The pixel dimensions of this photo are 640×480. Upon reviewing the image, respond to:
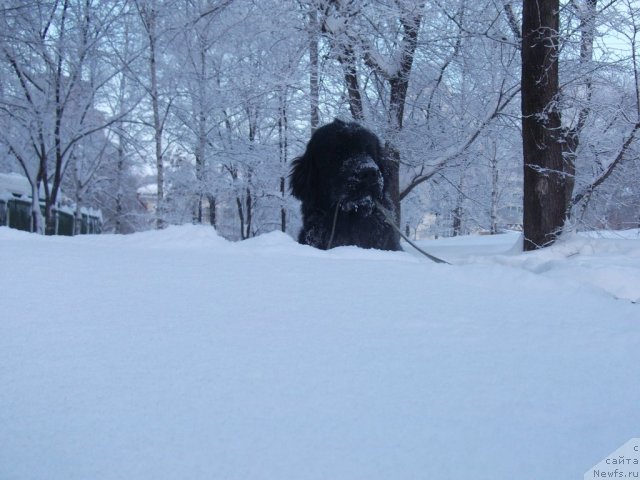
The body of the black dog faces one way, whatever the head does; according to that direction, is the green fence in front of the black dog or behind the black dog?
behind

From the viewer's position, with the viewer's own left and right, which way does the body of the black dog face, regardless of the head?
facing the viewer and to the right of the viewer
